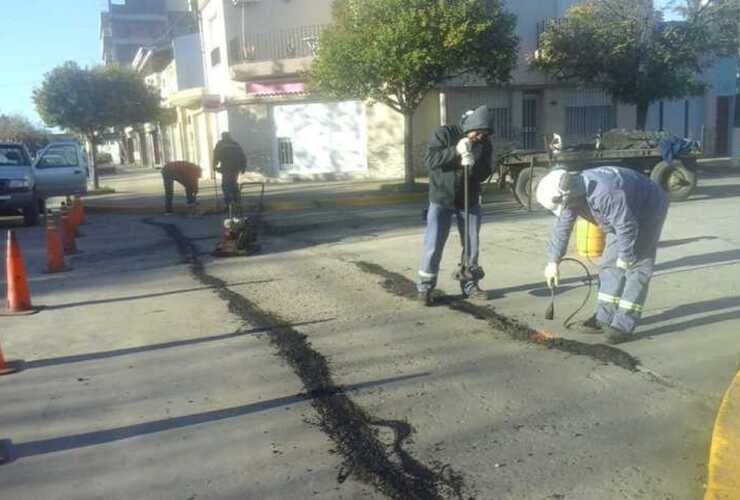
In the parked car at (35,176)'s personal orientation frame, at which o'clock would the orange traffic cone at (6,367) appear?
The orange traffic cone is roughly at 12 o'clock from the parked car.

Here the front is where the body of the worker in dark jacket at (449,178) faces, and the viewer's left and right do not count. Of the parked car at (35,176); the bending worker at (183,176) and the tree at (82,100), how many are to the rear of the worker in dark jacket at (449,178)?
3

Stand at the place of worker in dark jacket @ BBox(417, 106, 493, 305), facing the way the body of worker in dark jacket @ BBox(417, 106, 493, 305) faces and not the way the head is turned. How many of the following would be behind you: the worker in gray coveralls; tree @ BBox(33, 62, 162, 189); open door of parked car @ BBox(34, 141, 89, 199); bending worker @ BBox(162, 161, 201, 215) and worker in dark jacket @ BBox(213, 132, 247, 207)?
4

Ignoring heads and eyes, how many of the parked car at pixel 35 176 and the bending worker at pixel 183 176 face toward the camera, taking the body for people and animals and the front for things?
1

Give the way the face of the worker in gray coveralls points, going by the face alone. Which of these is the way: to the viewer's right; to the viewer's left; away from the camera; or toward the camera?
to the viewer's left

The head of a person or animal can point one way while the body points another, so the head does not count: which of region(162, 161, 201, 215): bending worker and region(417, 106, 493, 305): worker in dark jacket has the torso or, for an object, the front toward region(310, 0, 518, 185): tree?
the bending worker

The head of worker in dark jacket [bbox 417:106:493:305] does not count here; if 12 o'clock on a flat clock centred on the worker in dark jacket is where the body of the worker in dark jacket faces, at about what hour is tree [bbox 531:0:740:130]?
The tree is roughly at 8 o'clock from the worker in dark jacket.

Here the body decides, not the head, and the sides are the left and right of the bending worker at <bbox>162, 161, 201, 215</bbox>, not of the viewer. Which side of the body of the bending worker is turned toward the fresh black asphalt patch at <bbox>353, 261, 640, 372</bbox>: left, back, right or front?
right

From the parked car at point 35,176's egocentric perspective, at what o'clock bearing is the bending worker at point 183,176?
The bending worker is roughly at 10 o'clock from the parked car.
